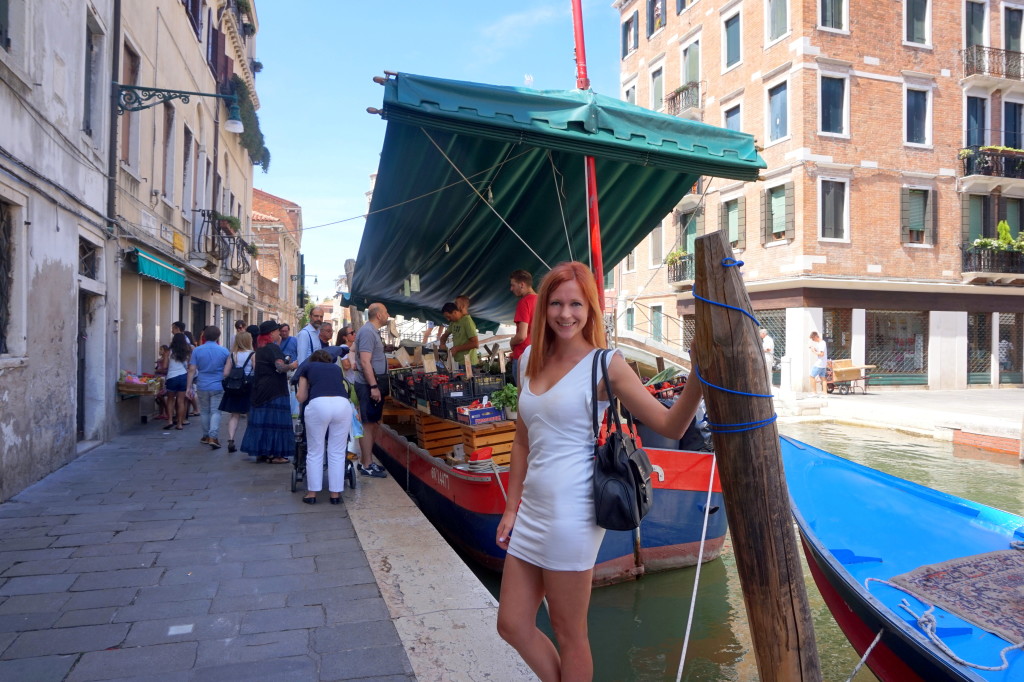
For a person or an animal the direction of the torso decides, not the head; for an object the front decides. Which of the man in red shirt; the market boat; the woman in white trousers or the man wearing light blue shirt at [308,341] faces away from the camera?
the woman in white trousers

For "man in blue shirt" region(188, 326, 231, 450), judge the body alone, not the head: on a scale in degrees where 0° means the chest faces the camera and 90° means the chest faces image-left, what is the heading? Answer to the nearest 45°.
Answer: approximately 180°

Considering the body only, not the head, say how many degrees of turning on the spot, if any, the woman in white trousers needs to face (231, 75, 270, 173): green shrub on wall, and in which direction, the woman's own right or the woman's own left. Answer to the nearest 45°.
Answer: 0° — they already face it

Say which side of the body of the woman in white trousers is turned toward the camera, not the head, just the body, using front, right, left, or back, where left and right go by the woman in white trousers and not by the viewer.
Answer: back

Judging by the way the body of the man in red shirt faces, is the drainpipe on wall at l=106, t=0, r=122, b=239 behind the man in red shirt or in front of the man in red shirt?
in front

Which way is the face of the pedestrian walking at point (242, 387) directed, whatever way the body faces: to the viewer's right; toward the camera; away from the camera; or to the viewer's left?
away from the camera

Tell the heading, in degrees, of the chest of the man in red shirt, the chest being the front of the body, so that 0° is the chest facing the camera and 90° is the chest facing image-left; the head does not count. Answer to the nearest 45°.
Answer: approximately 90°

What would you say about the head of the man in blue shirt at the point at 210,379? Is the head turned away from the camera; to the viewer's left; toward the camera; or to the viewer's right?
away from the camera

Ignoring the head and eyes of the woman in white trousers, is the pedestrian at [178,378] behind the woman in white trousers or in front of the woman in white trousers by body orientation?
in front

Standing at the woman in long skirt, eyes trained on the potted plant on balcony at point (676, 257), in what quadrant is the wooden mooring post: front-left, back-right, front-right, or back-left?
back-right

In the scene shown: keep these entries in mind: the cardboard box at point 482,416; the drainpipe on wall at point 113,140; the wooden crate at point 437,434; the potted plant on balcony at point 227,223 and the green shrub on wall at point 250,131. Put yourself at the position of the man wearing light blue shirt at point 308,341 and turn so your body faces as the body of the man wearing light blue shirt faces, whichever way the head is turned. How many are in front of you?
2

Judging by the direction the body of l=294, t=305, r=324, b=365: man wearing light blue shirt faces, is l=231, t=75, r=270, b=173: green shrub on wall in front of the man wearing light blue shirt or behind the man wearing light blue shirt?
behind
